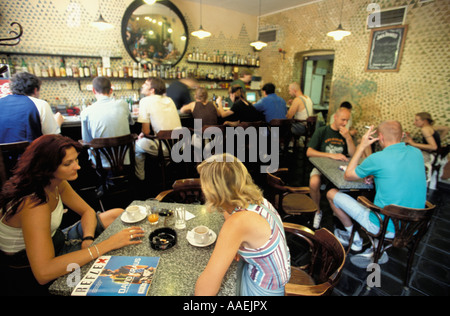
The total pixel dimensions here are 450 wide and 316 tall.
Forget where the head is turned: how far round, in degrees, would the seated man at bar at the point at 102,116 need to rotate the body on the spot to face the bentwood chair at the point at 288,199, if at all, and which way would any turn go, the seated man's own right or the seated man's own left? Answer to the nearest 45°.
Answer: approximately 135° to the seated man's own right

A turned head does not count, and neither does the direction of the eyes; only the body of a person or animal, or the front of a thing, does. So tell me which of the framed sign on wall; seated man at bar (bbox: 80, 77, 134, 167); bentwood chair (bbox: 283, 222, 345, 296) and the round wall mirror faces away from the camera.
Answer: the seated man at bar

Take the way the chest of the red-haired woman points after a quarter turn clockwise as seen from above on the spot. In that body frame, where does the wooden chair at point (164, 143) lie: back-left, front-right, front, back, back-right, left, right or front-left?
back-left

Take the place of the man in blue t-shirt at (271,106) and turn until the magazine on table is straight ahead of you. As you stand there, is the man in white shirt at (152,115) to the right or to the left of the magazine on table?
right

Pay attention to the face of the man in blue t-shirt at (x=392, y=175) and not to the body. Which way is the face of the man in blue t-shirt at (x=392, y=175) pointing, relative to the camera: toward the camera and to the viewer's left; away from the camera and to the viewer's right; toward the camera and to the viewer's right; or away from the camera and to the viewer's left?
away from the camera and to the viewer's left

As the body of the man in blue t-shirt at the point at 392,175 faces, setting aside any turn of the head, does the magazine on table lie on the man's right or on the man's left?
on the man's left

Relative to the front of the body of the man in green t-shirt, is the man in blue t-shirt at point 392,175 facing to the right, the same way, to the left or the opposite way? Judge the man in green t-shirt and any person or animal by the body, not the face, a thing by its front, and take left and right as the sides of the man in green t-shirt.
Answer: the opposite way

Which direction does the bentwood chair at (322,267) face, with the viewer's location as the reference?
facing to the left of the viewer

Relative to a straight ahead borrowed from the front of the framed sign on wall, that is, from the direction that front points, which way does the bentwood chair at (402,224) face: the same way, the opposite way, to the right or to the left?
to the right

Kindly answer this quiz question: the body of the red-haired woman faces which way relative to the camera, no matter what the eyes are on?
to the viewer's right

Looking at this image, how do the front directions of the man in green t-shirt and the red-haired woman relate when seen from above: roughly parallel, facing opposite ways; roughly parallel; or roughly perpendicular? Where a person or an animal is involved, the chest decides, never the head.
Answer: roughly perpendicular

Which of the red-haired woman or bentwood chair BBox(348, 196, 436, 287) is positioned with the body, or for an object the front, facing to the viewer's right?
the red-haired woman

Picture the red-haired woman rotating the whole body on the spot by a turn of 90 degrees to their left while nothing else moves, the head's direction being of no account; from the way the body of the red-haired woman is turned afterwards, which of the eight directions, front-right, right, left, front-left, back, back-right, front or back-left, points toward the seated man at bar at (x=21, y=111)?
front

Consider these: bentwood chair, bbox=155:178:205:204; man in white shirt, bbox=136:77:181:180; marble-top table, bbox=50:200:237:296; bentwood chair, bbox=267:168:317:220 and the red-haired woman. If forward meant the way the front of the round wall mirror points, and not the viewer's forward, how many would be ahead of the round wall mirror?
5
